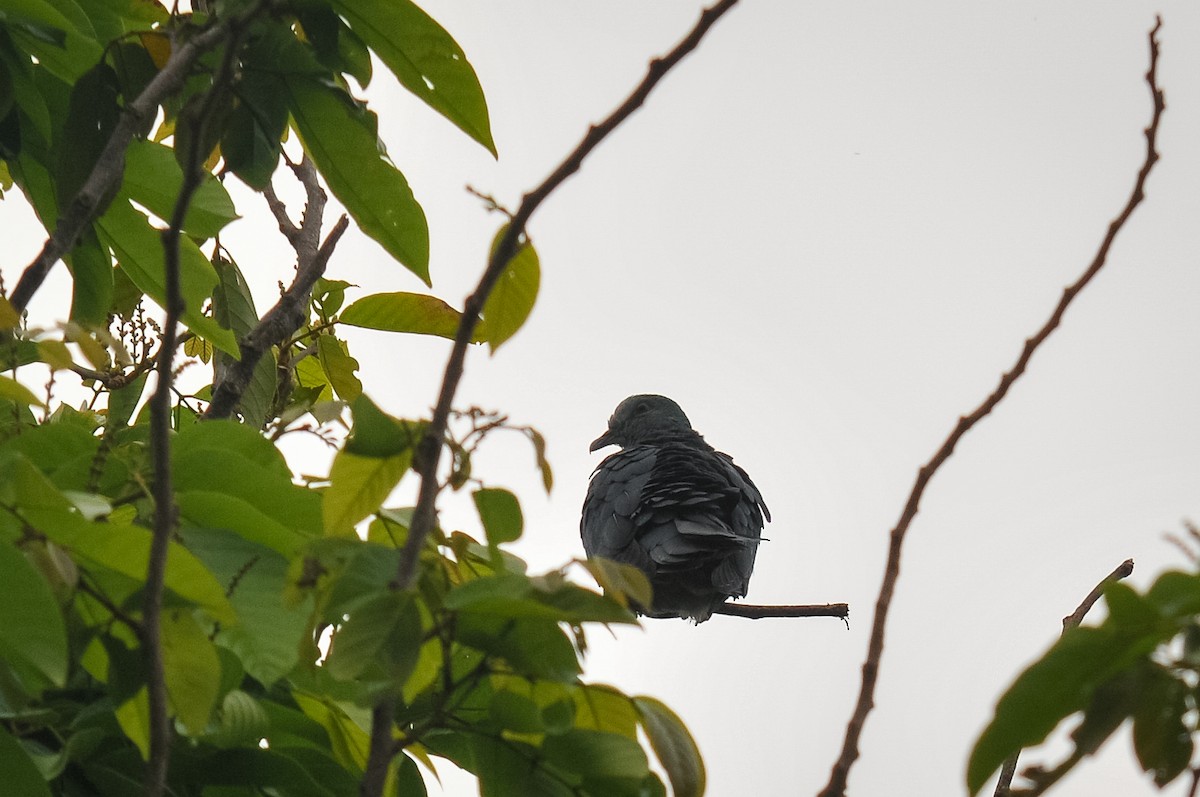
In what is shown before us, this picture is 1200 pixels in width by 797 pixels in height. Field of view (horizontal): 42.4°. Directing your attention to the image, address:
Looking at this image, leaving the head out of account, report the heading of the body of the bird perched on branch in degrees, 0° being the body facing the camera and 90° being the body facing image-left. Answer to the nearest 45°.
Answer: approximately 135°
